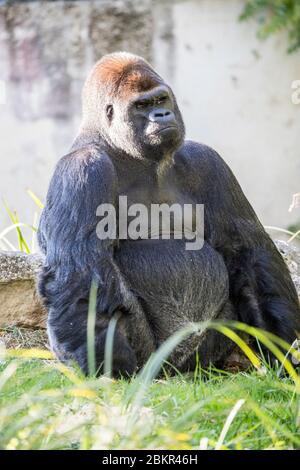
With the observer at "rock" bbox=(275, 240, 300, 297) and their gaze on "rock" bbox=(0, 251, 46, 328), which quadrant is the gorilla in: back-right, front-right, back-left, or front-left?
front-left

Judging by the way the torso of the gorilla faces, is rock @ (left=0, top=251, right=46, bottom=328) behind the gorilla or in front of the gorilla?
behind

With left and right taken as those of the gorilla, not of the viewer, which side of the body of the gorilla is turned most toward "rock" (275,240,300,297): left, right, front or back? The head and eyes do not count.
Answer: left
